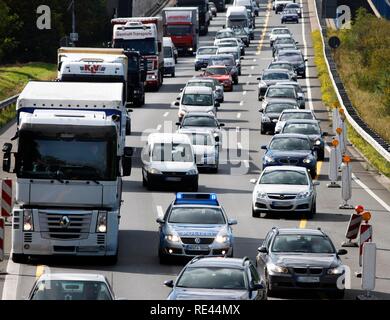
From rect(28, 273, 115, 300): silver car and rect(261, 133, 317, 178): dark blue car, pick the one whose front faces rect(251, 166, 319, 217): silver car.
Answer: the dark blue car

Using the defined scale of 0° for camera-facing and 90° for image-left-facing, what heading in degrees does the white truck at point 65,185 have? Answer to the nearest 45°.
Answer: approximately 0°

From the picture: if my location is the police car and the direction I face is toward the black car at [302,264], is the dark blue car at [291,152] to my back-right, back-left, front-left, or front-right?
back-left

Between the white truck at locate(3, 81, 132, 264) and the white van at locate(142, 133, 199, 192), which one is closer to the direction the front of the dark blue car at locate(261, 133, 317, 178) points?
the white truck

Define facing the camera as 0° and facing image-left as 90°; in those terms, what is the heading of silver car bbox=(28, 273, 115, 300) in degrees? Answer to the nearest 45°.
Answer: approximately 0°

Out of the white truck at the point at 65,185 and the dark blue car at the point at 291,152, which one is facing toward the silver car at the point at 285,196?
the dark blue car

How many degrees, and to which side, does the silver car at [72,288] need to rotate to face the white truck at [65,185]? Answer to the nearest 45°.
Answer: approximately 180°

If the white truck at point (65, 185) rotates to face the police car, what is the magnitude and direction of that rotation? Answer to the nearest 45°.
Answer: approximately 90° to its left

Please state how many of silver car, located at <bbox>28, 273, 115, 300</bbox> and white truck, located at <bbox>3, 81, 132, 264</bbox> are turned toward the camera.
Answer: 2
